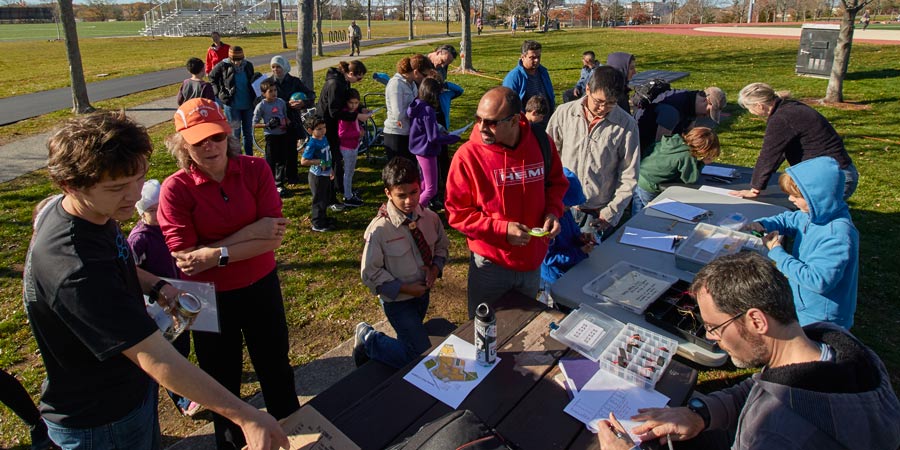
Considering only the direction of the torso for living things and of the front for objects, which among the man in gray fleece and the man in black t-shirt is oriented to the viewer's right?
the man in black t-shirt

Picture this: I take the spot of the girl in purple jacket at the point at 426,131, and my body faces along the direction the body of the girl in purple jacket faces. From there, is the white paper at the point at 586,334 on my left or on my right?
on my right

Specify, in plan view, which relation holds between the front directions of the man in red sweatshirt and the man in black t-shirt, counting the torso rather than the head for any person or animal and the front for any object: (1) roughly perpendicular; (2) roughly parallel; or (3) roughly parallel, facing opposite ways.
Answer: roughly perpendicular

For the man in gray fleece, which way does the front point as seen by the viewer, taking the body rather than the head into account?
to the viewer's left

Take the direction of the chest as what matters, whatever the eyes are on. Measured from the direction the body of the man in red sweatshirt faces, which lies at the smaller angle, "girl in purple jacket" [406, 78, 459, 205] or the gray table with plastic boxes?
the gray table with plastic boxes

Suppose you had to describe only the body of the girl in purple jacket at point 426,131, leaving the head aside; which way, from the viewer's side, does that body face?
to the viewer's right

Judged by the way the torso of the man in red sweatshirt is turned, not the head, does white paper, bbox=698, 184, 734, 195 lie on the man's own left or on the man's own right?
on the man's own left

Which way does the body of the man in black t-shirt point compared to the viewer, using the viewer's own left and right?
facing to the right of the viewer

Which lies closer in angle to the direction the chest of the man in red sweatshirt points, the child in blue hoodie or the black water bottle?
the black water bottle

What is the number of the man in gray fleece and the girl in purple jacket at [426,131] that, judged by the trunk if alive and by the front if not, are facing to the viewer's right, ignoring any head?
1
